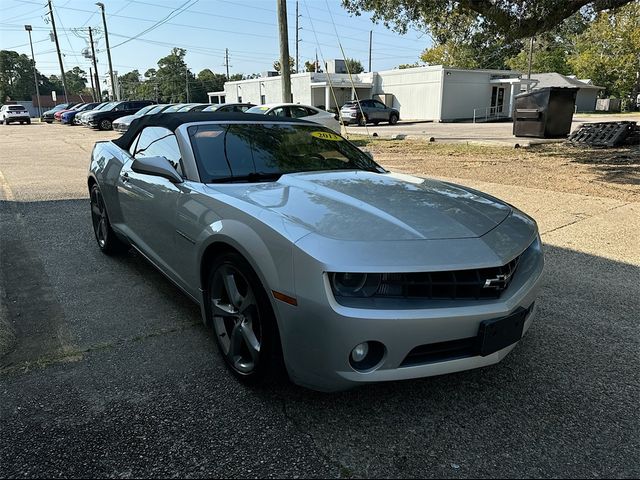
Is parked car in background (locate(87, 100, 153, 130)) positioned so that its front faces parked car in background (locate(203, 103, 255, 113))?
no

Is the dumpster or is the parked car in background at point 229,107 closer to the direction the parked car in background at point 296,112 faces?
the parked car in background

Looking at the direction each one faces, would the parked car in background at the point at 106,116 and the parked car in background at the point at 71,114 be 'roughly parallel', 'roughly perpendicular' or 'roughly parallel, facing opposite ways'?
roughly parallel

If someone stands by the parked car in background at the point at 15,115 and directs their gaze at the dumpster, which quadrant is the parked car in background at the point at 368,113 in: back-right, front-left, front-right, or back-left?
front-left

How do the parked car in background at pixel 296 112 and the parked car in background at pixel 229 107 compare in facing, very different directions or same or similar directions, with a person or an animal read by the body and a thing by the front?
same or similar directions

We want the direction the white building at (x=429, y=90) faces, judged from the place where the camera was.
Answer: facing the viewer and to the right of the viewer

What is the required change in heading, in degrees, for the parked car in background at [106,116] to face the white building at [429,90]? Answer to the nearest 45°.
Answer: approximately 135° to its left

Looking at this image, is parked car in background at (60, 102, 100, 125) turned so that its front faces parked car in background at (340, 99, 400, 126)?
no

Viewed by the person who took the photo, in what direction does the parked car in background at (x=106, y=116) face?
facing the viewer and to the left of the viewer

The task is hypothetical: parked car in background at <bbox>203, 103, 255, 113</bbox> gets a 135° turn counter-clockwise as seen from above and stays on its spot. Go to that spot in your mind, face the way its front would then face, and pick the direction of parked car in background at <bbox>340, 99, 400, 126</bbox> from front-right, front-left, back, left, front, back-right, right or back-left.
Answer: front-left

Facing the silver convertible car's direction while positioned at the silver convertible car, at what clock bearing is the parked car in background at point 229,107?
The parked car in background is roughly at 7 o'clock from the silver convertible car.

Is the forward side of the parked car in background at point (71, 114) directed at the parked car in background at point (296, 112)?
no
